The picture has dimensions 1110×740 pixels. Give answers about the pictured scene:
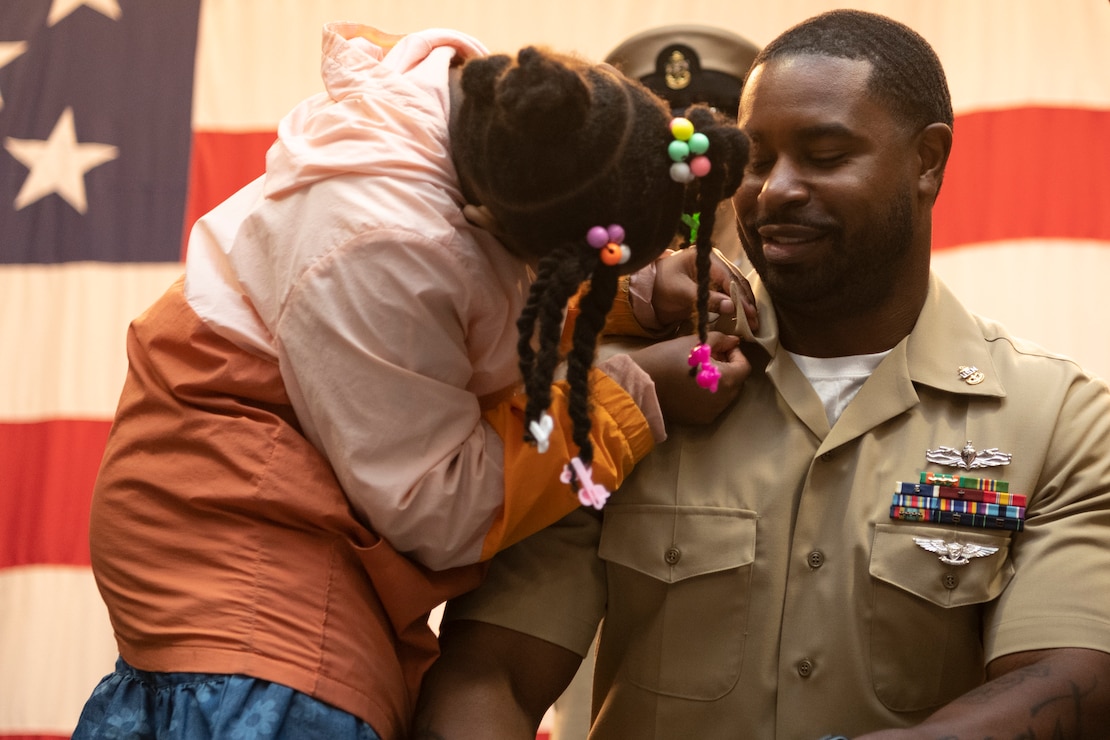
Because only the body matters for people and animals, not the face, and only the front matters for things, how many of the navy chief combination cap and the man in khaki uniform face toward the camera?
2

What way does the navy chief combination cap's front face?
toward the camera

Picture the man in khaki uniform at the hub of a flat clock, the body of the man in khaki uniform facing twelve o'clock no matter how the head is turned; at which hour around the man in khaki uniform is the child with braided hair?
The child with braided hair is roughly at 2 o'clock from the man in khaki uniform.

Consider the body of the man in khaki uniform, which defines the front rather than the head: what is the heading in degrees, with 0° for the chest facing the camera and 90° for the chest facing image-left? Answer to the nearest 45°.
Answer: approximately 0°

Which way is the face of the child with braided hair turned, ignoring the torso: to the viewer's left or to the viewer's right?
to the viewer's right

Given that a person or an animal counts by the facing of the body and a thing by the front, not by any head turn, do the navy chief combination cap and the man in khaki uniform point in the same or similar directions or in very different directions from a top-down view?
same or similar directions

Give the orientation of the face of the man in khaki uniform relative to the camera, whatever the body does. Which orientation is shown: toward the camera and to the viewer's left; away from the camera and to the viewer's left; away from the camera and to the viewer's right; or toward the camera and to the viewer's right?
toward the camera and to the viewer's left

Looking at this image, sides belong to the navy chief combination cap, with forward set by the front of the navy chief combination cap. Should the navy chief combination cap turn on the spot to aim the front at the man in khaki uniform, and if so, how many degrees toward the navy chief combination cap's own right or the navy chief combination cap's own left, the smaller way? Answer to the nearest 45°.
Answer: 0° — it already faces them
